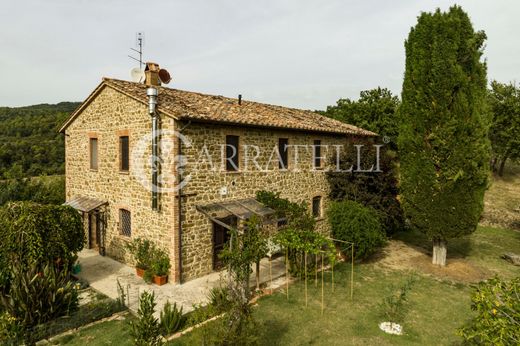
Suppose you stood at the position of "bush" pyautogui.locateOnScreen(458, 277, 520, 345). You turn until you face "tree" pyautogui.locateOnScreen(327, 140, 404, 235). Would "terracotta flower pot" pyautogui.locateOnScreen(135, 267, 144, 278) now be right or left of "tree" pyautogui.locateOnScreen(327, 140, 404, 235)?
left

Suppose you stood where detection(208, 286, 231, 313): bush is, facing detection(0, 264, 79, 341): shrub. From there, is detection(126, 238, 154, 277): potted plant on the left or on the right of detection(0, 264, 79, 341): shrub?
right
